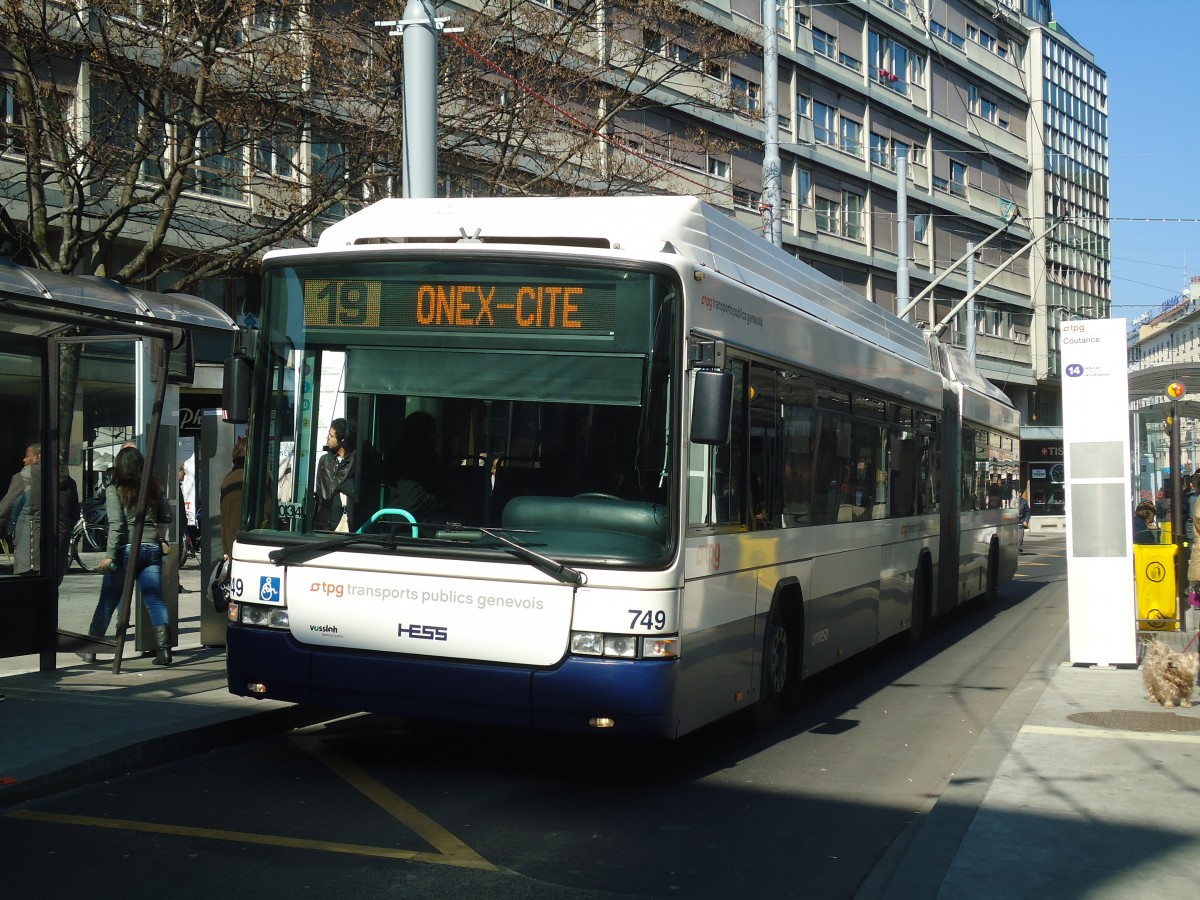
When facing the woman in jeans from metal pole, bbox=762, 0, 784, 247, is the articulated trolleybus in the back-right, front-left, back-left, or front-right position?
front-left

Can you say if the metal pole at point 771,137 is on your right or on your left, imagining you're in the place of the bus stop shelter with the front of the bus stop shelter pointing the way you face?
on your left

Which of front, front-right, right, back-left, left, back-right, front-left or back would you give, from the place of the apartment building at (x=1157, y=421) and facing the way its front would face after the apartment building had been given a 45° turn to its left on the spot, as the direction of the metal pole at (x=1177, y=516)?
front

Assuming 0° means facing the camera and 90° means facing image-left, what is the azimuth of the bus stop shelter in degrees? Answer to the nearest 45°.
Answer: approximately 315°

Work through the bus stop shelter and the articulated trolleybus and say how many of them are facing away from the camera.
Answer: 0

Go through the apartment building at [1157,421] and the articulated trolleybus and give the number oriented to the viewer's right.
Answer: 0

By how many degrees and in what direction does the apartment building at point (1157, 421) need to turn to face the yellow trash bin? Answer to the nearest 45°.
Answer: approximately 45° to its left

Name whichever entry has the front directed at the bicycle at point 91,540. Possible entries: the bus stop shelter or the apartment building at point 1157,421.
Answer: the apartment building

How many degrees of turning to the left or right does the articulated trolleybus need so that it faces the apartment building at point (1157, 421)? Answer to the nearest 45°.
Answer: approximately 180°

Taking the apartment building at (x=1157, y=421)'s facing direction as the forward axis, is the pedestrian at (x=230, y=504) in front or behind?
in front

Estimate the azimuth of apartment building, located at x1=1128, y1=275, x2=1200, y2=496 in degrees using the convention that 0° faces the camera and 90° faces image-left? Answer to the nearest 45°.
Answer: approximately 45°

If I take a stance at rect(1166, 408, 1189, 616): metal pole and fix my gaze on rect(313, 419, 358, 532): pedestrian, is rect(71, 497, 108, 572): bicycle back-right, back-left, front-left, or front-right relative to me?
front-right

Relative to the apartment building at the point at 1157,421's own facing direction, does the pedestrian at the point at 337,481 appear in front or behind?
in front

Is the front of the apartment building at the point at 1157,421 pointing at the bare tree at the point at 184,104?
no

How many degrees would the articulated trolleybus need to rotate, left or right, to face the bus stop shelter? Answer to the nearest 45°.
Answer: approximately 90° to its right

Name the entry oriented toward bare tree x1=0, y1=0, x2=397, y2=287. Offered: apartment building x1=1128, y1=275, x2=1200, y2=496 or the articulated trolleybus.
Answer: the apartment building

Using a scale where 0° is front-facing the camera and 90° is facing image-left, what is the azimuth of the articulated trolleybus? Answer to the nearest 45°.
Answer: approximately 45°
